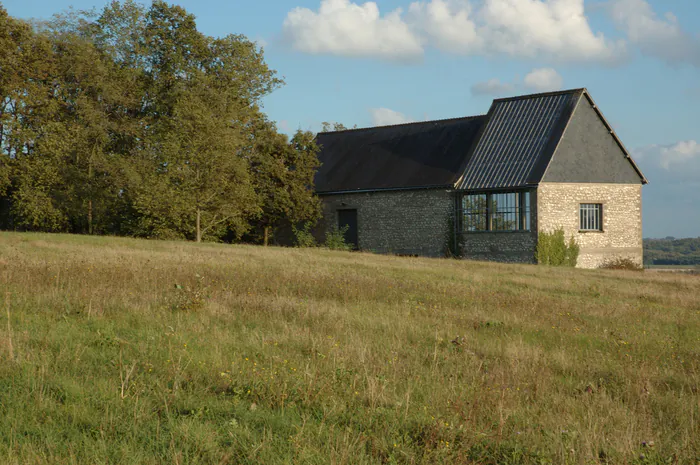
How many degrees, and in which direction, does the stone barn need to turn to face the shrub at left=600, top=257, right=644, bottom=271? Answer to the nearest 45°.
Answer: approximately 135° to its left

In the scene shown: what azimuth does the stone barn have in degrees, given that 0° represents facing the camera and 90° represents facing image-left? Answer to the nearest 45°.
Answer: approximately 45°

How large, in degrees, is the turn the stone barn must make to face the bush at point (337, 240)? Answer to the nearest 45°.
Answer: approximately 45° to its right

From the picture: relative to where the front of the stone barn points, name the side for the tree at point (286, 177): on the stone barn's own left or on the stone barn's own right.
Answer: on the stone barn's own right

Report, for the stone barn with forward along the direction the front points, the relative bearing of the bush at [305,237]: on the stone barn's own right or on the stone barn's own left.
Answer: on the stone barn's own right
